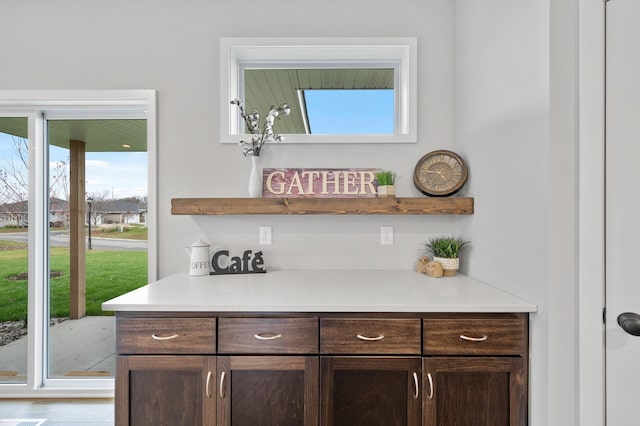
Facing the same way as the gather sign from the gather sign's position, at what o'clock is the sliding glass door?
The sliding glass door is roughly at 3 o'clock from the gather sign.
